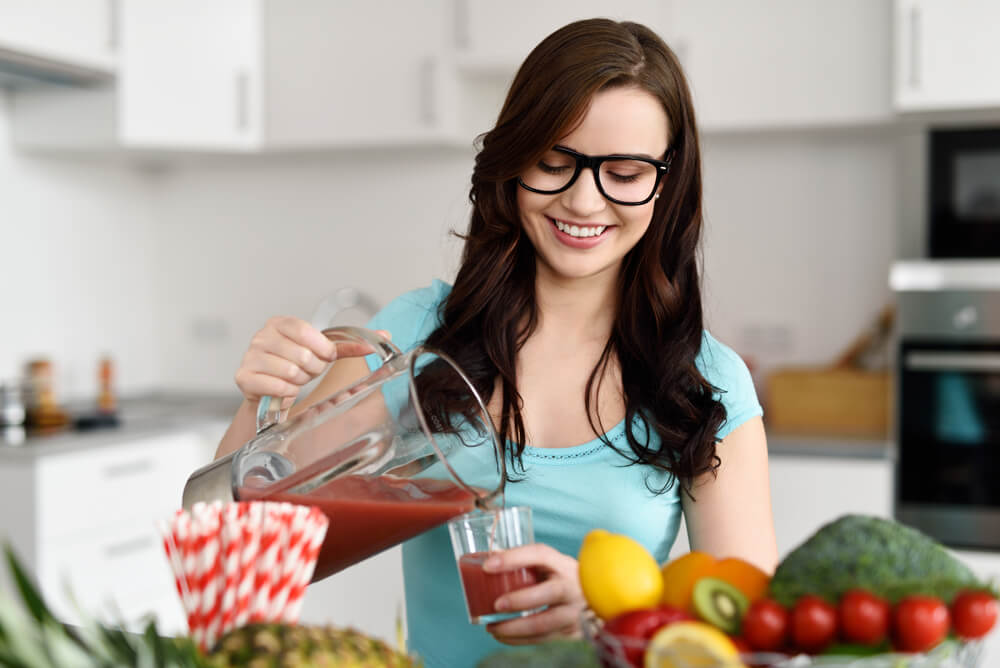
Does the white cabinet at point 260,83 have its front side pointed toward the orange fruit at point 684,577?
yes

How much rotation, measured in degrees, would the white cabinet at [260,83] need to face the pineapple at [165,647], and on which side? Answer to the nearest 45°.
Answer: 0° — it already faces it

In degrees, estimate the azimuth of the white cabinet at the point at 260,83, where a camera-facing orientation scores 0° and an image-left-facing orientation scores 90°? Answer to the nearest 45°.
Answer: approximately 0°

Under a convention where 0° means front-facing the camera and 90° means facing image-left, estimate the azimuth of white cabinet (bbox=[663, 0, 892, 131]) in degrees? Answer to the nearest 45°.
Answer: approximately 0°

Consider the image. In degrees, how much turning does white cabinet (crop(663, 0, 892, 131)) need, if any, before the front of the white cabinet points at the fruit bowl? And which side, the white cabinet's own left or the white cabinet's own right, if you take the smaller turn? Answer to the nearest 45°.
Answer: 0° — it already faces it
